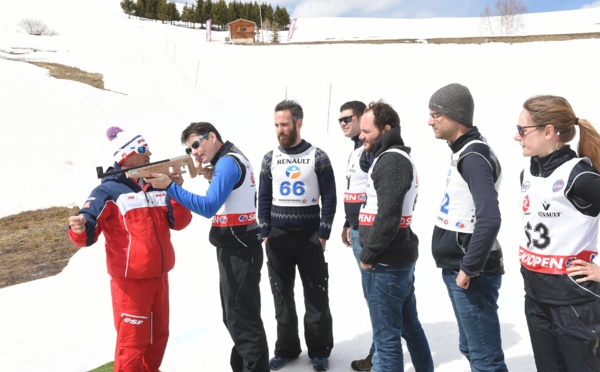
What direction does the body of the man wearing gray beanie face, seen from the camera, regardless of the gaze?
to the viewer's left

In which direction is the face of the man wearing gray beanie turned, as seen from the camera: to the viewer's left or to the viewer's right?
to the viewer's left

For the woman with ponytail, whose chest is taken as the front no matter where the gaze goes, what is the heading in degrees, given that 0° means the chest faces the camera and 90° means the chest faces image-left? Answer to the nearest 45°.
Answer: approximately 45°
